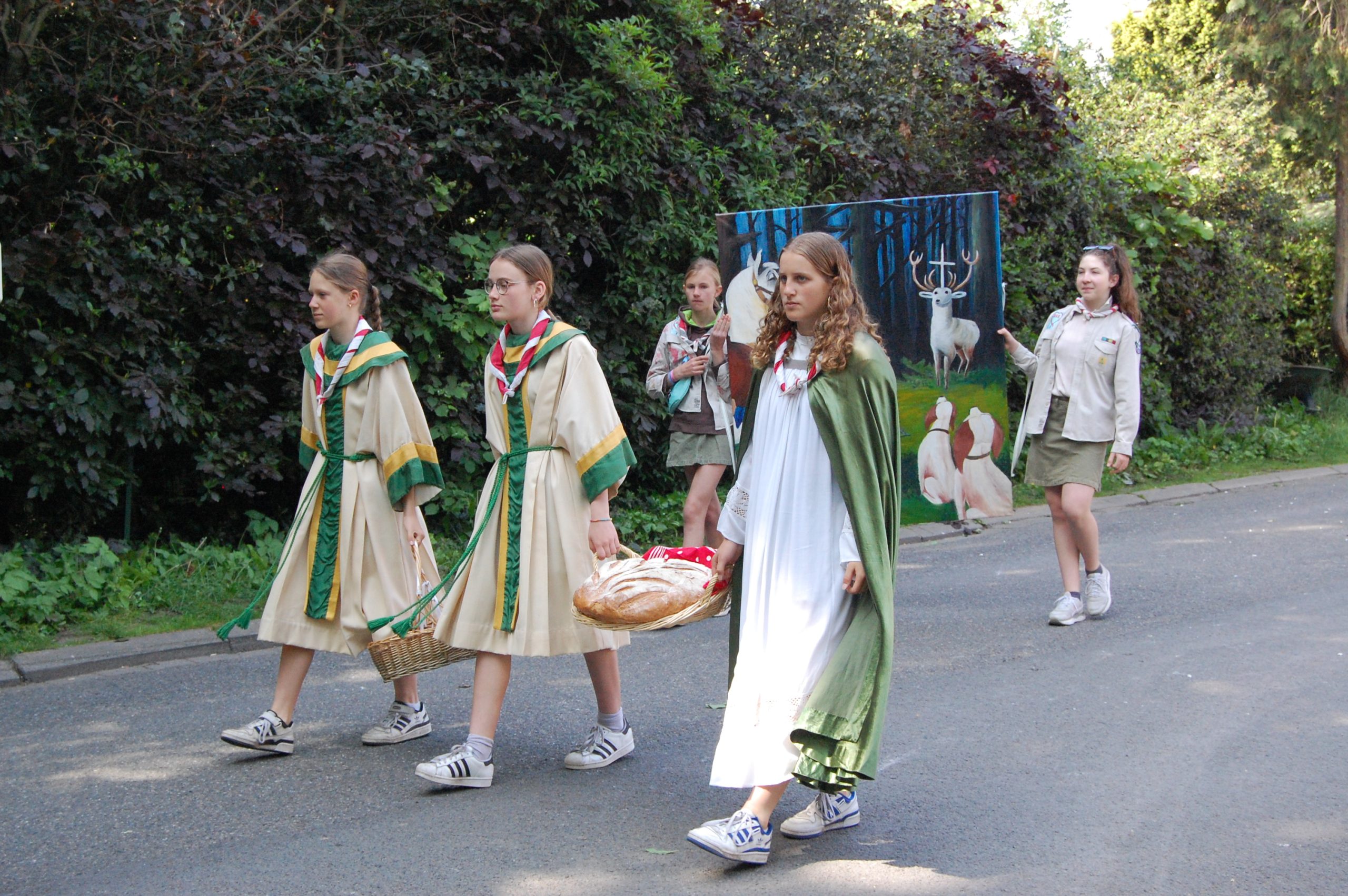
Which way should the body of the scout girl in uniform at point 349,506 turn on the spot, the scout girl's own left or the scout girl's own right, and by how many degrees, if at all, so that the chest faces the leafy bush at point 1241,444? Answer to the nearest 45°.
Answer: approximately 180°

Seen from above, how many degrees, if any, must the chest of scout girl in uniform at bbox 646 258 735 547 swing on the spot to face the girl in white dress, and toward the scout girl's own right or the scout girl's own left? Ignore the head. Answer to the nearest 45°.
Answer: approximately 45° to the scout girl's own left

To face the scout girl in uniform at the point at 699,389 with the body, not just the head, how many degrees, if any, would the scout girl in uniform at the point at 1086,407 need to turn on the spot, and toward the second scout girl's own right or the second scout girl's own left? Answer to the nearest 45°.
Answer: approximately 45° to the second scout girl's own right

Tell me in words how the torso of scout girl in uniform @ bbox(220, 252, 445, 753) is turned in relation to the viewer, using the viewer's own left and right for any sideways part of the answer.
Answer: facing the viewer and to the left of the viewer

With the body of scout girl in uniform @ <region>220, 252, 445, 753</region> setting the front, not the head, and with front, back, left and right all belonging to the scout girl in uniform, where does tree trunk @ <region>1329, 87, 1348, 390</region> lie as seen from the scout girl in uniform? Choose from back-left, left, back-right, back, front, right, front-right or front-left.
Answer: back

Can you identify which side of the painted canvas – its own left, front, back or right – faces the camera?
front

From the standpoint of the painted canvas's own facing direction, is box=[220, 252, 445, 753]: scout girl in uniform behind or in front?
in front

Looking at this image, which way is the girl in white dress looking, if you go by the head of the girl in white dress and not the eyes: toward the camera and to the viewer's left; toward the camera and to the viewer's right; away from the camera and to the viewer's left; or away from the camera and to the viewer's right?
toward the camera and to the viewer's left

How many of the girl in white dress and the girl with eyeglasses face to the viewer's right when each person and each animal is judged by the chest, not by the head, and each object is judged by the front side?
0

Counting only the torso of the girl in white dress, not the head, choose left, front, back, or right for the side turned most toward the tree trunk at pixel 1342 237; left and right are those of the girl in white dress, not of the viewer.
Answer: back

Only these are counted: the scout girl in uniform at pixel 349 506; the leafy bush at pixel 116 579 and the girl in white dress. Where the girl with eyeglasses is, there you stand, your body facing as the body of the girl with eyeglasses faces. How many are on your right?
2
